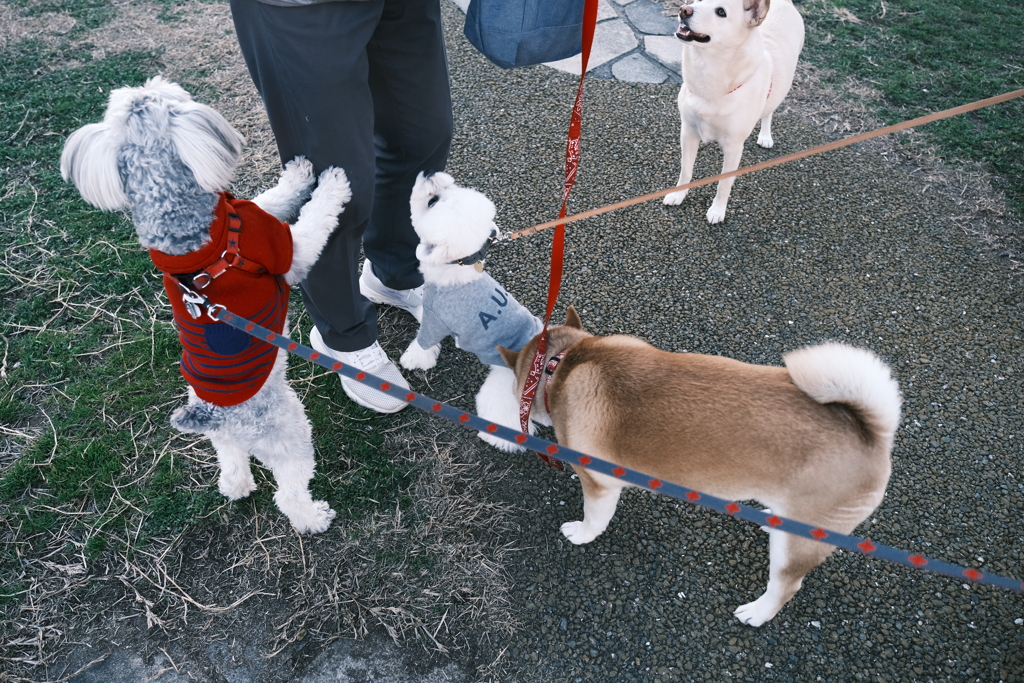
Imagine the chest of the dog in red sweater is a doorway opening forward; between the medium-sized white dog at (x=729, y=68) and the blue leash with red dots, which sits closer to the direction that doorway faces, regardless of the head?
the medium-sized white dog

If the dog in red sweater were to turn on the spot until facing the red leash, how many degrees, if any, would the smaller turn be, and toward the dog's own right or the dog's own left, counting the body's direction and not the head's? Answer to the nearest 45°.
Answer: approximately 45° to the dog's own right

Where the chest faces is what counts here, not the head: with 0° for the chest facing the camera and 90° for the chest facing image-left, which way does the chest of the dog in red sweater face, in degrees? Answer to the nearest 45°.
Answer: approximately 225°

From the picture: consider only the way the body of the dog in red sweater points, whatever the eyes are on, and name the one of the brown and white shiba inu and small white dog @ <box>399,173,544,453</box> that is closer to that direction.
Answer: the small white dog

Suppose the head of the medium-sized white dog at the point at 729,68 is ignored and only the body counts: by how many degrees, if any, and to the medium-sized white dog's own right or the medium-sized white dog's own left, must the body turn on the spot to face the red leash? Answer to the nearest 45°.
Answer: approximately 45° to the medium-sized white dog's own left

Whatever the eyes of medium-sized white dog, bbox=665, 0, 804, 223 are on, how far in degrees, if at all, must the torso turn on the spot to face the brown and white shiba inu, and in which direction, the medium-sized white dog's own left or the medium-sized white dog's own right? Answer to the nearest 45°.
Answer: approximately 45° to the medium-sized white dog's own left

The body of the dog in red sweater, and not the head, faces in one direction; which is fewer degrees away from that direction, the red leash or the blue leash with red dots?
the red leash

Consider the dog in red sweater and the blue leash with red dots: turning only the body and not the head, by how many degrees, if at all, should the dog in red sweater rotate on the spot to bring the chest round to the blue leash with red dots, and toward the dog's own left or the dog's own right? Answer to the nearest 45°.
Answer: approximately 90° to the dog's own right

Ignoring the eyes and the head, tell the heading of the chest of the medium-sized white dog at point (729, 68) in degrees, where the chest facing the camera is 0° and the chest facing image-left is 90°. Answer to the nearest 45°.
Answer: approximately 45°
